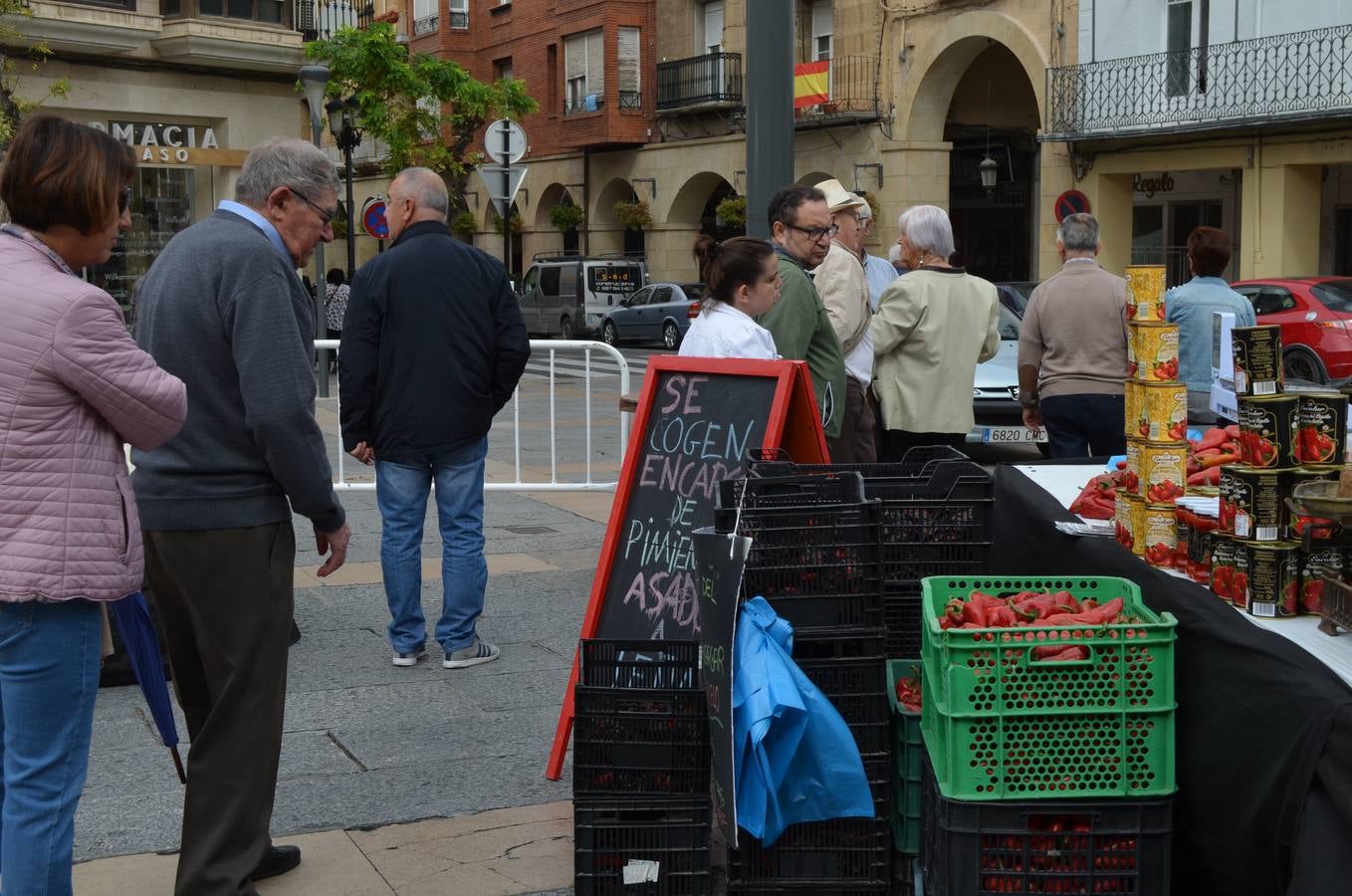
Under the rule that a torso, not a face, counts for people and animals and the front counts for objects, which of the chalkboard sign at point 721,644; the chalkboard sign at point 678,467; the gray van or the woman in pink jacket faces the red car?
the woman in pink jacket

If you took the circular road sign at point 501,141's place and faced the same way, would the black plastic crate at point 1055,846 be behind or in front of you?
behind

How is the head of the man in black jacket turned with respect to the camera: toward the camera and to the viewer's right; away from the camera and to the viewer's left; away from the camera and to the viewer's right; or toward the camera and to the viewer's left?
away from the camera and to the viewer's left

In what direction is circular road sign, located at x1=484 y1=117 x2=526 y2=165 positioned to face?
away from the camera

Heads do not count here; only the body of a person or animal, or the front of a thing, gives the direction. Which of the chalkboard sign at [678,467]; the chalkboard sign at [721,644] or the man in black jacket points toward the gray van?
the man in black jacket

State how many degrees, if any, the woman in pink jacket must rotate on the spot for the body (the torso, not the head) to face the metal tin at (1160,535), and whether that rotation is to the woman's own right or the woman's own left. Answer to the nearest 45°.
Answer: approximately 45° to the woman's own right

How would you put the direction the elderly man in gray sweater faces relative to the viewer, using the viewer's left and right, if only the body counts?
facing away from the viewer and to the right of the viewer

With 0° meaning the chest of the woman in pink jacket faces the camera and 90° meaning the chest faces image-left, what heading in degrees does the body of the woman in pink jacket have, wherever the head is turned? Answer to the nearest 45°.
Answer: approximately 225°

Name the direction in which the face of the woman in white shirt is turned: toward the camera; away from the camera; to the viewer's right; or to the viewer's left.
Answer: to the viewer's right

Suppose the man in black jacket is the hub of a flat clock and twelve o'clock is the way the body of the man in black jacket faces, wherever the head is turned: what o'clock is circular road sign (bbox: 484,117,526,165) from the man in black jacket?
The circular road sign is roughly at 12 o'clock from the man in black jacket.

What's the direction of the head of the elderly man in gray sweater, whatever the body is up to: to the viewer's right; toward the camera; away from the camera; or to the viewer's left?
to the viewer's right

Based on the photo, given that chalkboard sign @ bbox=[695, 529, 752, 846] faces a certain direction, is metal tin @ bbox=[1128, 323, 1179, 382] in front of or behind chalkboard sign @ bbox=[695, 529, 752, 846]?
behind

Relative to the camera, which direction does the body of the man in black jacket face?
away from the camera
